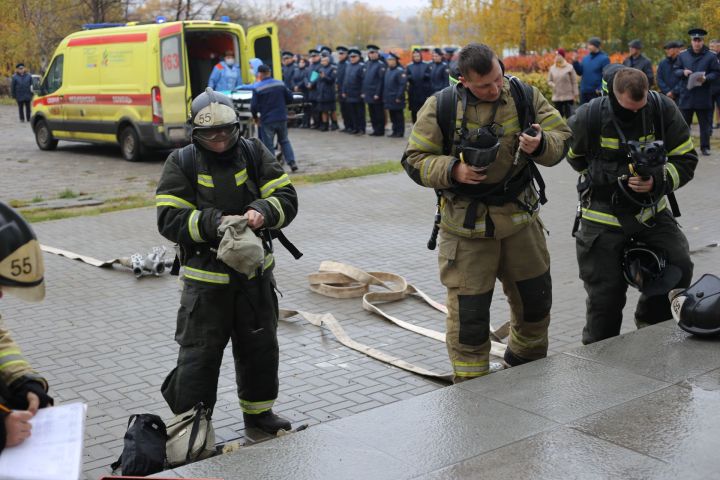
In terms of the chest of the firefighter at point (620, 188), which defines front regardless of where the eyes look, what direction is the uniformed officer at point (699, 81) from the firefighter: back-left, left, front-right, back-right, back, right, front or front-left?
back

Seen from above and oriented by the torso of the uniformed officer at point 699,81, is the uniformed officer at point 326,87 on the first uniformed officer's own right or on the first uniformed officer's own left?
on the first uniformed officer's own right

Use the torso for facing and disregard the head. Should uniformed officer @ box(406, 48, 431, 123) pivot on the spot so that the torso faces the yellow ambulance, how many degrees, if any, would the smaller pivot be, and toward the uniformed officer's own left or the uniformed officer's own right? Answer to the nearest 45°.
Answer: approximately 45° to the uniformed officer's own right

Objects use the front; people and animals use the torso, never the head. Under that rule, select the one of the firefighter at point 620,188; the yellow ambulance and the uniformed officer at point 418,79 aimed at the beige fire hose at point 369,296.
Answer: the uniformed officer

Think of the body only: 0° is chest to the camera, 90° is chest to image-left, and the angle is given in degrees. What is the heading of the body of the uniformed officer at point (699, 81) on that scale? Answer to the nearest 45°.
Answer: approximately 0°

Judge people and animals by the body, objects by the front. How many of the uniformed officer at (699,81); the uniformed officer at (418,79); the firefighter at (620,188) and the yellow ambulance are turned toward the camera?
3

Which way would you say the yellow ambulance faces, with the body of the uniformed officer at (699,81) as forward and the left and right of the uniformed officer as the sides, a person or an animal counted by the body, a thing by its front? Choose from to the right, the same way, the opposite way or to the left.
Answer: to the right

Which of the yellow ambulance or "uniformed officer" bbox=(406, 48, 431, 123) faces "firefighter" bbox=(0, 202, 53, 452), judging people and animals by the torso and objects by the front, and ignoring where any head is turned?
the uniformed officer

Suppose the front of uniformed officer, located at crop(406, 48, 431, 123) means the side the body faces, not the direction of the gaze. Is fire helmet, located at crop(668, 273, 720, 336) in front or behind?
in front

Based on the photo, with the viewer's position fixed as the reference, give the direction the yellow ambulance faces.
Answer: facing away from the viewer and to the left of the viewer

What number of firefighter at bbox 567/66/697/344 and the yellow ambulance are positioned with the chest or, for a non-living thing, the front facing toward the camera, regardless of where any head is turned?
1

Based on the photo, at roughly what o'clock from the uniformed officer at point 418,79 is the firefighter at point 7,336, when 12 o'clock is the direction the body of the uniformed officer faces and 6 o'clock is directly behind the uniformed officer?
The firefighter is roughly at 12 o'clock from the uniformed officer.

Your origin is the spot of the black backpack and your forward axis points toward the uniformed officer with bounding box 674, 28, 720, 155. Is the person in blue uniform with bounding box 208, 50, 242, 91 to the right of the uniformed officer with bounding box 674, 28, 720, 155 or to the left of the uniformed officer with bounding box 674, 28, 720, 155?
left

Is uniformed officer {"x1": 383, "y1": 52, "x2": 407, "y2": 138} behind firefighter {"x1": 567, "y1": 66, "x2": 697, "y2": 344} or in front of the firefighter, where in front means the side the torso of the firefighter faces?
behind
